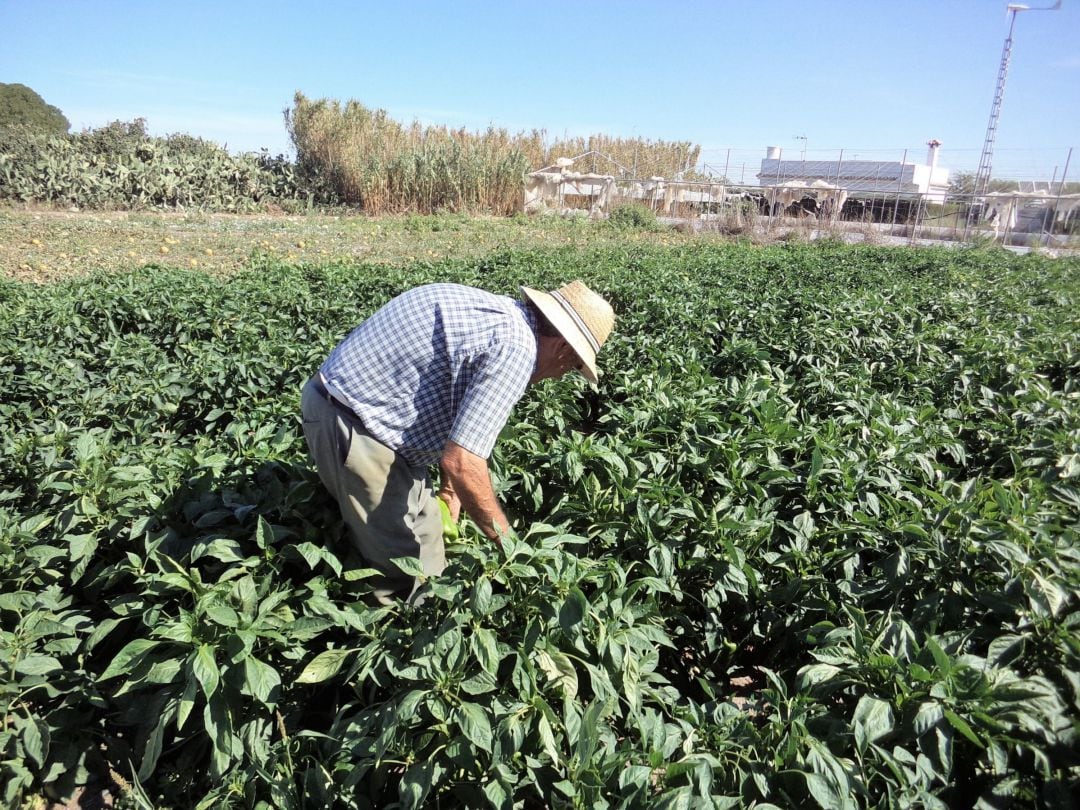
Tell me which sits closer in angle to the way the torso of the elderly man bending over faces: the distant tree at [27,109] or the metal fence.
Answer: the metal fence

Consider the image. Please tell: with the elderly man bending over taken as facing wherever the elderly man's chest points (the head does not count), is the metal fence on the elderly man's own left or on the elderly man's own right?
on the elderly man's own left

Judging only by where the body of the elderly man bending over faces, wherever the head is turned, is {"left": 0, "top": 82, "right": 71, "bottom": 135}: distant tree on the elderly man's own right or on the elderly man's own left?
on the elderly man's own left

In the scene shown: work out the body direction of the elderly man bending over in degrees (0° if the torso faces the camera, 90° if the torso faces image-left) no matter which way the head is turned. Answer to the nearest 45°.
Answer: approximately 270°

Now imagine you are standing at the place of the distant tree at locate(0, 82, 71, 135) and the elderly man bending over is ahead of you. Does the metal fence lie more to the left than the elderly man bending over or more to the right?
left

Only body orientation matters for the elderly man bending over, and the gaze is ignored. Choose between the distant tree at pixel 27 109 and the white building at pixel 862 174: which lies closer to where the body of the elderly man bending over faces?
the white building
